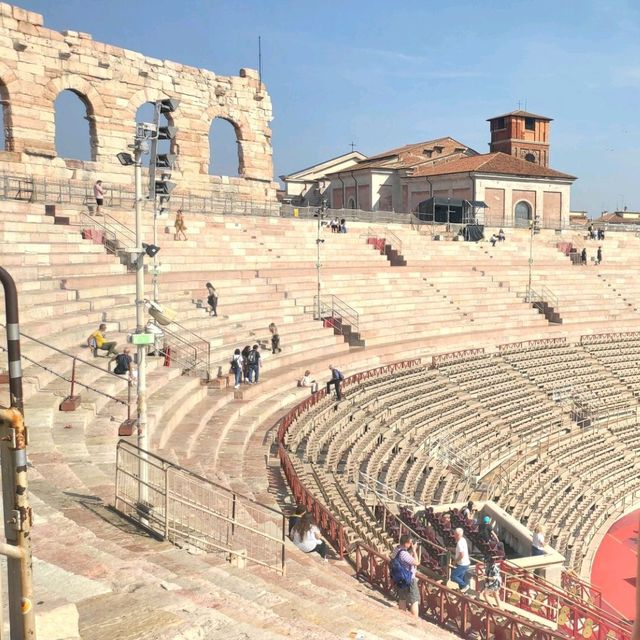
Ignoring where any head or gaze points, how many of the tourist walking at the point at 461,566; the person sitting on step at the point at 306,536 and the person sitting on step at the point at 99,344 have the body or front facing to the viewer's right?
2

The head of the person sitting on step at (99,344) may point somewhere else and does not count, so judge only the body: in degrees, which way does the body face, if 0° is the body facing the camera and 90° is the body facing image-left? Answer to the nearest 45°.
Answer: approximately 270°

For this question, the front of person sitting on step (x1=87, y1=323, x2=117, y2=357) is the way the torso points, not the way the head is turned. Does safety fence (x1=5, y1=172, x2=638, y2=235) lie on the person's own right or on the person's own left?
on the person's own left

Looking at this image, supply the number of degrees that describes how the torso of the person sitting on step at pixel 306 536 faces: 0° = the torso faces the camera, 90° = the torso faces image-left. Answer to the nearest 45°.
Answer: approximately 270°

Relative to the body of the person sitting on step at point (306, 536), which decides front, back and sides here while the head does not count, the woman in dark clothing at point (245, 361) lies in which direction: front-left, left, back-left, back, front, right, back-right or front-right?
left

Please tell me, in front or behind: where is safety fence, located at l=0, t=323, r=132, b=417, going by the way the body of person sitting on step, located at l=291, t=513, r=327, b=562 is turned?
behind

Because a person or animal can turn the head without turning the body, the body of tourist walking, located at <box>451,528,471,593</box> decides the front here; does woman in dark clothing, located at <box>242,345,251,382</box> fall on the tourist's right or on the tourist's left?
on the tourist's right

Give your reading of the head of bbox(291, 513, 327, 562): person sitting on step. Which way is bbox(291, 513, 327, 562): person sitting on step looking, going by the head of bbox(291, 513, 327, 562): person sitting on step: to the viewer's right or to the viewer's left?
to the viewer's right

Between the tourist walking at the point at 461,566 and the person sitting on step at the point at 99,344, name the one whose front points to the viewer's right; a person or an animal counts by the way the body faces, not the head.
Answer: the person sitting on step

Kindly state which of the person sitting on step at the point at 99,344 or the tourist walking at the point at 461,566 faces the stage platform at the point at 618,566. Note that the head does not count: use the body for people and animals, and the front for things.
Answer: the person sitting on step
